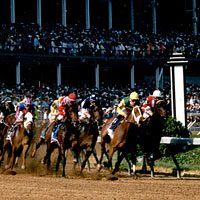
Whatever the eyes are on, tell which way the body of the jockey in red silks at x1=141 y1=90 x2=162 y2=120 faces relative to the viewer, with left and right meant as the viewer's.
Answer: facing the viewer and to the right of the viewer

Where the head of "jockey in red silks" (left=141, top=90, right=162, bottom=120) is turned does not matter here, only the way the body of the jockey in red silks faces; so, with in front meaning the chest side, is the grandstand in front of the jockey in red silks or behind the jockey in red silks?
behind

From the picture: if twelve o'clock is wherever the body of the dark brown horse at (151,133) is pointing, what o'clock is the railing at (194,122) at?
The railing is roughly at 8 o'clock from the dark brown horse.

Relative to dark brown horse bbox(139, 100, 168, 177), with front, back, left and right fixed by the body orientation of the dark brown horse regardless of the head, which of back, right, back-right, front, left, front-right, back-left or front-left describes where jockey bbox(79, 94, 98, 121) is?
back

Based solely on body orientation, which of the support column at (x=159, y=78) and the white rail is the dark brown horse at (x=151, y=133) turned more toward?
the white rail

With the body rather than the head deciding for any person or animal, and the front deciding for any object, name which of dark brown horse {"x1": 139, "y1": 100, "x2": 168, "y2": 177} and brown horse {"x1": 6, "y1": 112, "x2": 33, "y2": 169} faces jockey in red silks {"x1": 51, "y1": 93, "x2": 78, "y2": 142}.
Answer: the brown horse

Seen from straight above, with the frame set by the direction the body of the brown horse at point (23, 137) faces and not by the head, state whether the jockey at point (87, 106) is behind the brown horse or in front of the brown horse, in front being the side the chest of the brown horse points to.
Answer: in front

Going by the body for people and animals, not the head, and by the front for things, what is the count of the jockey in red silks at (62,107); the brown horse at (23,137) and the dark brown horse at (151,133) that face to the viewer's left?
0
